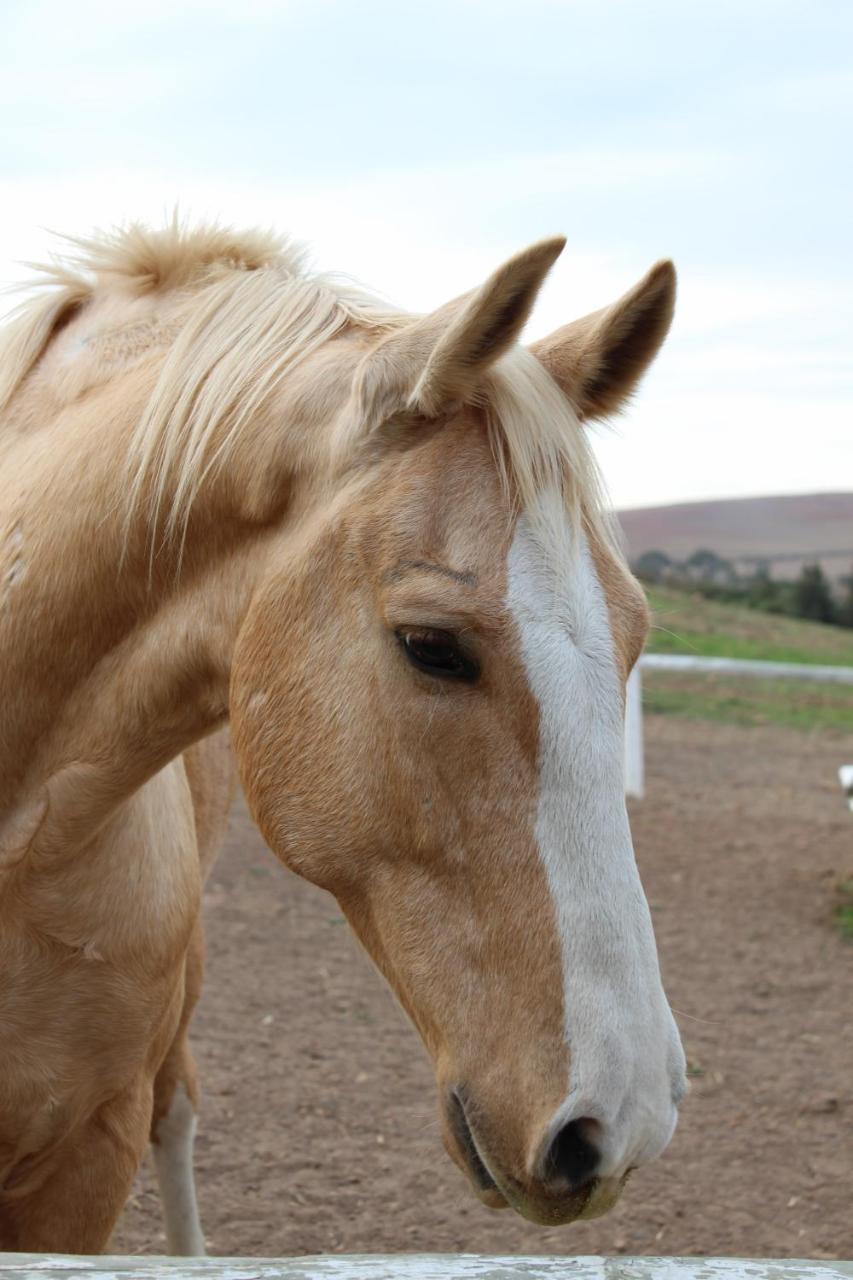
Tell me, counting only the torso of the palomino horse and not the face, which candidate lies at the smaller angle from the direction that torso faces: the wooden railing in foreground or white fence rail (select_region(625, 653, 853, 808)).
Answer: the wooden railing in foreground

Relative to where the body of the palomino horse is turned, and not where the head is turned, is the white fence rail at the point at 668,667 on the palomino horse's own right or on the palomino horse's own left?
on the palomino horse's own left

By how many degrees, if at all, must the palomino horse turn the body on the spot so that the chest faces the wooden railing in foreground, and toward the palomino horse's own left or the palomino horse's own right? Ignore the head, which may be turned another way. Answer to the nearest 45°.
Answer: approximately 45° to the palomino horse's own right

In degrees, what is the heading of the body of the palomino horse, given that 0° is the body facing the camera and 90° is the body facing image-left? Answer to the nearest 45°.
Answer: approximately 315°
